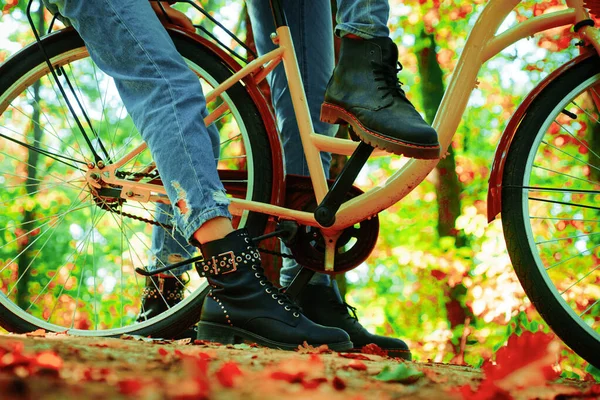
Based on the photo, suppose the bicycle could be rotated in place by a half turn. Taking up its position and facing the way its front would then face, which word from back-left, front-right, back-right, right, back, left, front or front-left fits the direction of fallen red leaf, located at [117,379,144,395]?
left

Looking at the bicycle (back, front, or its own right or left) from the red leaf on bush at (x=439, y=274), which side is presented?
left

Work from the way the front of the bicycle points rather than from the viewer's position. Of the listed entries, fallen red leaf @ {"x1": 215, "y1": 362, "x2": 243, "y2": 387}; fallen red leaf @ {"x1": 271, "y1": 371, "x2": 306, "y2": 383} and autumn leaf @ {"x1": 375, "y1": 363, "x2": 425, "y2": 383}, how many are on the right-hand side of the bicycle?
3

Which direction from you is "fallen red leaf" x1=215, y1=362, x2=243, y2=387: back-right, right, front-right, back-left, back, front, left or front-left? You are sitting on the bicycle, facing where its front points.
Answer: right

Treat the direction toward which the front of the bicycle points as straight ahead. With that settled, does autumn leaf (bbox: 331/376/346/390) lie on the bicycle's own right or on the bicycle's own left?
on the bicycle's own right

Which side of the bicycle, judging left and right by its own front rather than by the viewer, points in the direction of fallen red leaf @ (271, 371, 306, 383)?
right

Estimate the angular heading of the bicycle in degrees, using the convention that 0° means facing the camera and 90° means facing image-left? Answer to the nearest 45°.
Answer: approximately 270°

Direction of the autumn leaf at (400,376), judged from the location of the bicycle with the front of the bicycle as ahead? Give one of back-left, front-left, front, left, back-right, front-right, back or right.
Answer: right
